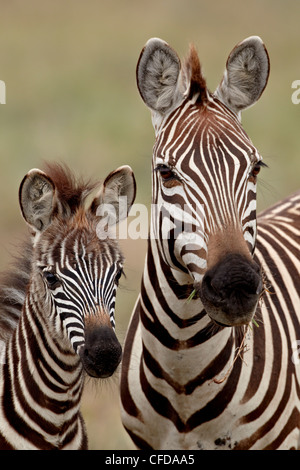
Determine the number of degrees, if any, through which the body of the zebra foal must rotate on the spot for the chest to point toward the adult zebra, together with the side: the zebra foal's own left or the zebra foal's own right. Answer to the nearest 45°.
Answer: approximately 45° to the zebra foal's own left

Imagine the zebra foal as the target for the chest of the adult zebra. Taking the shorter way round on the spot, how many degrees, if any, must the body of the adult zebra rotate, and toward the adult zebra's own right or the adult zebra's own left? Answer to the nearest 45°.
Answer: approximately 45° to the adult zebra's own right

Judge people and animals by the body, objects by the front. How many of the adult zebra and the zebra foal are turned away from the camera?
0

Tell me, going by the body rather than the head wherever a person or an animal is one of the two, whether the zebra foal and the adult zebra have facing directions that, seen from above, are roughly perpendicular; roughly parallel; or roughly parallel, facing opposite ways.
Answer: roughly perpendicular

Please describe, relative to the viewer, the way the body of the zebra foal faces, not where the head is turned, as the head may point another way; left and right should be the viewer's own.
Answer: facing the viewer and to the right of the viewer

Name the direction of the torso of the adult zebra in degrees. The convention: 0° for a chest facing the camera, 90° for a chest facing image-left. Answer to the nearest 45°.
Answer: approximately 45°
